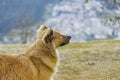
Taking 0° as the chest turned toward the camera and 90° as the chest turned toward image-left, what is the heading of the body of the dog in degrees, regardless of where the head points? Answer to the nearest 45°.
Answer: approximately 270°
